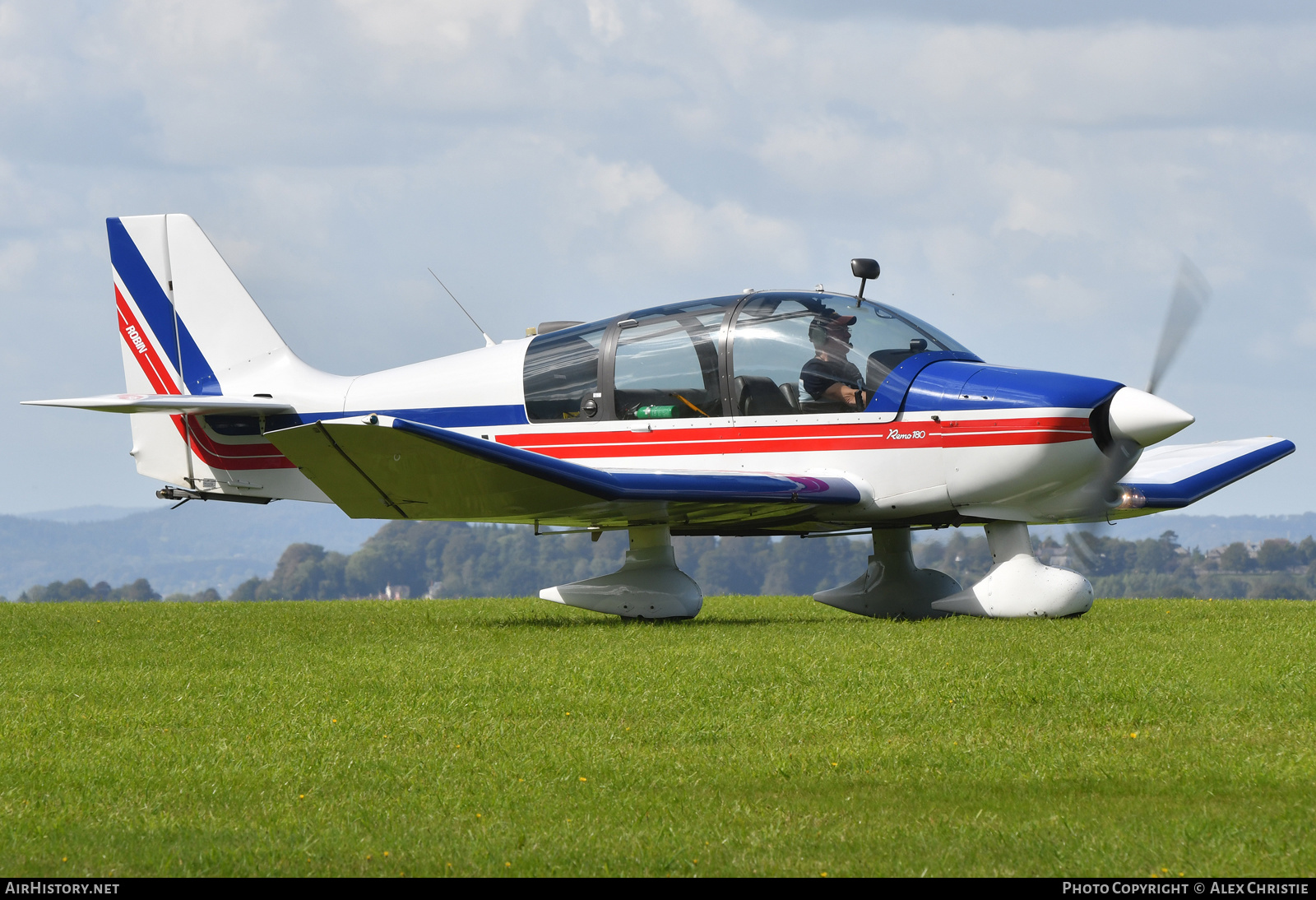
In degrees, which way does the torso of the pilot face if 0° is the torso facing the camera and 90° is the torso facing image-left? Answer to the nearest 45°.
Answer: approximately 270°

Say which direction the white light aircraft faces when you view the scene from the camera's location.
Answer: facing the viewer and to the right of the viewer

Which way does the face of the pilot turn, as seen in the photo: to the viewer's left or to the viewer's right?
to the viewer's right
